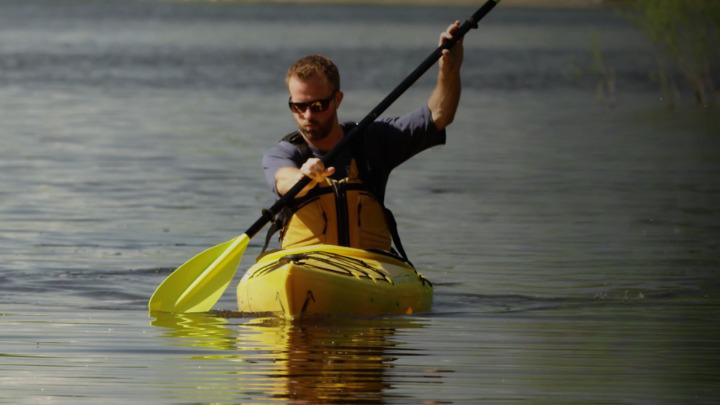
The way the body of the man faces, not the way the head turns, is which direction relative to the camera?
toward the camera
